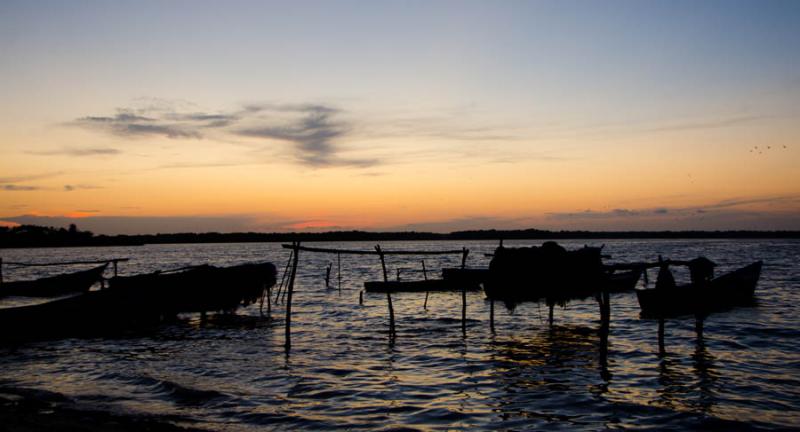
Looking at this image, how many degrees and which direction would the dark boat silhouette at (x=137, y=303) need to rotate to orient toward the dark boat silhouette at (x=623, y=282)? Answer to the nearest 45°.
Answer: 0° — it already faces it

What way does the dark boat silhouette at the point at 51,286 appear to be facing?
to the viewer's right

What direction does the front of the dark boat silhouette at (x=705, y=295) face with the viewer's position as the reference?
facing to the right of the viewer

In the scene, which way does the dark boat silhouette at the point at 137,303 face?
to the viewer's right

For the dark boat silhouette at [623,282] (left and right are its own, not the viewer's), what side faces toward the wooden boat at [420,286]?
back

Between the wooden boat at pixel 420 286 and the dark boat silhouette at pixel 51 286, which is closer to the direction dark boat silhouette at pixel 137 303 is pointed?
the wooden boat

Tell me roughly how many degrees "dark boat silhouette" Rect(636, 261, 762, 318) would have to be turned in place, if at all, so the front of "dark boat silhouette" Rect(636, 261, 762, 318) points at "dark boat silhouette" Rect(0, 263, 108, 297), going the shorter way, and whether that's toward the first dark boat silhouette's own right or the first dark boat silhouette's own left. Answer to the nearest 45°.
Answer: approximately 180°

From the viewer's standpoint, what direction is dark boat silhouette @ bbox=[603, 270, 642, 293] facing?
to the viewer's right
